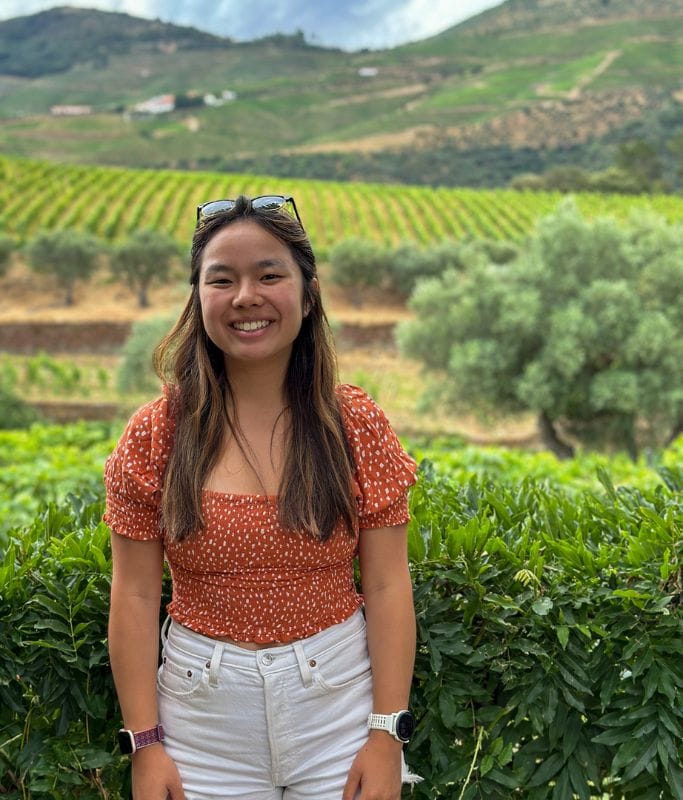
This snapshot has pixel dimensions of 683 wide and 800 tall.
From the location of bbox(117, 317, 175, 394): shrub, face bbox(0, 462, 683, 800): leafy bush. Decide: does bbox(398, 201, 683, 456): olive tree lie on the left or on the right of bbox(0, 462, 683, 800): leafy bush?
left

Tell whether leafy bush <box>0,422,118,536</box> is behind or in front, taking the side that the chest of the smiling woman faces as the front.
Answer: behind

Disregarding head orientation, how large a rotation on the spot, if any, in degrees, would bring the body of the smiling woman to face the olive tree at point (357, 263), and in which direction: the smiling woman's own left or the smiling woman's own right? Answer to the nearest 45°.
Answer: approximately 180°

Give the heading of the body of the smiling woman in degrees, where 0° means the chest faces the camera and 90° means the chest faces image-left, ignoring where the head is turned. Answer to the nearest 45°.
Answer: approximately 0°

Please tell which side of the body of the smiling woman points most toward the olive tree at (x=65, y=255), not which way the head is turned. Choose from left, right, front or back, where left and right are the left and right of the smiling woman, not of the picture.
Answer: back
